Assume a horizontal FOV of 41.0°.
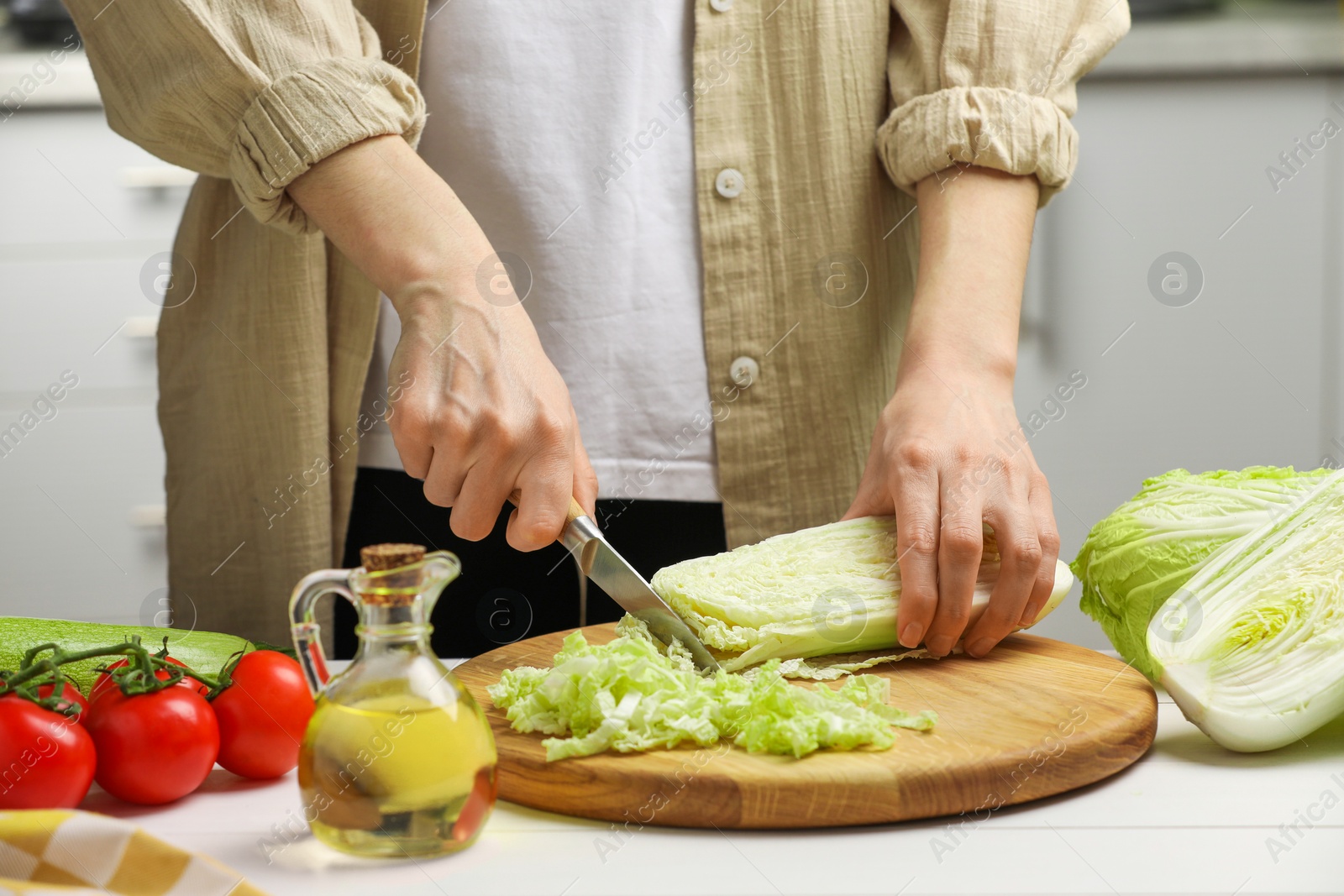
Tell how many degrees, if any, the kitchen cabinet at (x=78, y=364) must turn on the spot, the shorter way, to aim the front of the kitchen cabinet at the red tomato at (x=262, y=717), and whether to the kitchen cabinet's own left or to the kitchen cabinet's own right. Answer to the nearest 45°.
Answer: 0° — it already faces it

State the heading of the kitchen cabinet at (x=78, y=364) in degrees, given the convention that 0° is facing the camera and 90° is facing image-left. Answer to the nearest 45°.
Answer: approximately 0°

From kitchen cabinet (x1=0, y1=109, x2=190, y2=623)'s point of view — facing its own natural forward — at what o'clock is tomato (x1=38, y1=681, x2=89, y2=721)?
The tomato is roughly at 12 o'clock from the kitchen cabinet.

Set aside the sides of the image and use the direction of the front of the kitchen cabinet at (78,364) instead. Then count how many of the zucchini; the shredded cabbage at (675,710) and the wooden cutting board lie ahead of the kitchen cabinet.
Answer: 3

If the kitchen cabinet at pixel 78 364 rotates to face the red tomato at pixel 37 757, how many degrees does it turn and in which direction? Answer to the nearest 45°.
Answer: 0° — it already faces it

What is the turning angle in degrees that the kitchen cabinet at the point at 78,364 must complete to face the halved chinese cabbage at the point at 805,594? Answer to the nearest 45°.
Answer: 0° — it already faces it

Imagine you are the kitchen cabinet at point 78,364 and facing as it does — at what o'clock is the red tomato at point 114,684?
The red tomato is roughly at 12 o'clock from the kitchen cabinet.

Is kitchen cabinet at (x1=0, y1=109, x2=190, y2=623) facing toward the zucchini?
yes
